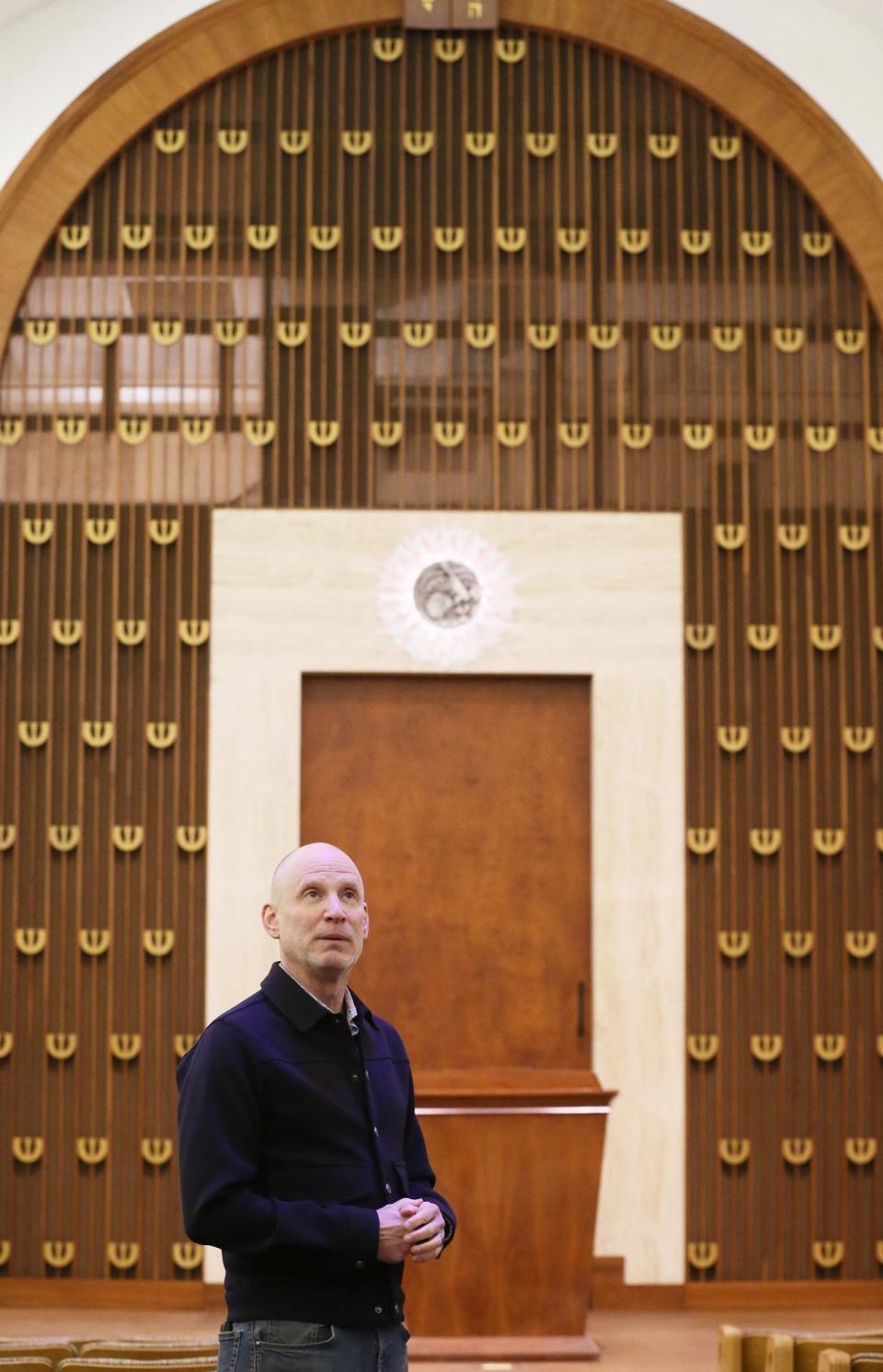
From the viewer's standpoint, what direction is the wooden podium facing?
toward the camera

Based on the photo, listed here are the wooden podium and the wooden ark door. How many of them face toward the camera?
2

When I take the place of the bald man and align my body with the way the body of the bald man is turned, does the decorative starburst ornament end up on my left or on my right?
on my left

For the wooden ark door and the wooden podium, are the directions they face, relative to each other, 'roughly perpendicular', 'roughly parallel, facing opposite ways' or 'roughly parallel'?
roughly parallel

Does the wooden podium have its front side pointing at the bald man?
yes

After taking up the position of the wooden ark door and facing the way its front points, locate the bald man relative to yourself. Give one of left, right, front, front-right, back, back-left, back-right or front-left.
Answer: front

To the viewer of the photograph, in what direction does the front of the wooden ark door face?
facing the viewer

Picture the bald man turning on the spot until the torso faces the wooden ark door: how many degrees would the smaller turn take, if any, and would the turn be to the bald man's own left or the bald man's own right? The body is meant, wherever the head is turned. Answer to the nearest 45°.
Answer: approximately 135° to the bald man's own left
